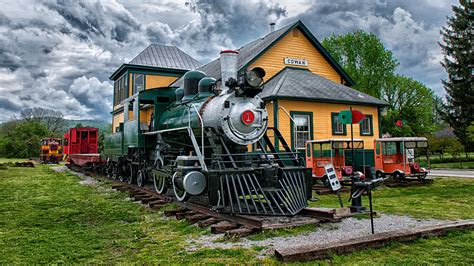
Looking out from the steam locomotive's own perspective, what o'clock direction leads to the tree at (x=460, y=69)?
The tree is roughly at 9 o'clock from the steam locomotive.

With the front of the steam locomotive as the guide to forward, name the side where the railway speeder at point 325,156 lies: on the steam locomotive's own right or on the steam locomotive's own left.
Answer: on the steam locomotive's own left

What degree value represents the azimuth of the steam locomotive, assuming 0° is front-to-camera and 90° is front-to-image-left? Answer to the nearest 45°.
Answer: approximately 315°

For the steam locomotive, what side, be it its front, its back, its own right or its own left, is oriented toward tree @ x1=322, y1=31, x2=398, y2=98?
left

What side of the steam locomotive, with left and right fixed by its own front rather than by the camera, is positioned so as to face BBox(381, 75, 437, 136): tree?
left

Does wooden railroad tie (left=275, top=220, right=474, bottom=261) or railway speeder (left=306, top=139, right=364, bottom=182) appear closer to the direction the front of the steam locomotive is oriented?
the wooden railroad tie

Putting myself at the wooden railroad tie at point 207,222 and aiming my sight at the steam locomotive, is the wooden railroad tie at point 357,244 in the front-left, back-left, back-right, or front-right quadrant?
back-right

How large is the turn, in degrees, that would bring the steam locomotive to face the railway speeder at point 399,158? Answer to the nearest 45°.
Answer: approximately 90° to its left
